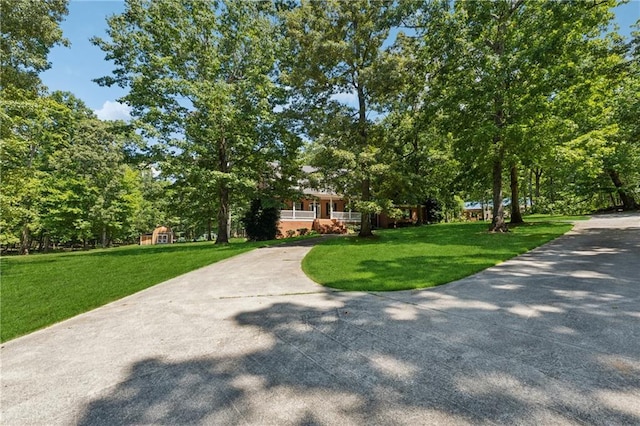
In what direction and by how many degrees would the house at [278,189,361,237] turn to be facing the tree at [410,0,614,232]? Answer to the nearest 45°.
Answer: approximately 45° to its left

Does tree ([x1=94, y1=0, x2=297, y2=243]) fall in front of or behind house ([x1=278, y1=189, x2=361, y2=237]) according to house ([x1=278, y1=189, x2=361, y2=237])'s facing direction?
in front

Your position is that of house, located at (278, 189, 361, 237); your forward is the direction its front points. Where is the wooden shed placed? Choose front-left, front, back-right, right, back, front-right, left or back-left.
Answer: back-right

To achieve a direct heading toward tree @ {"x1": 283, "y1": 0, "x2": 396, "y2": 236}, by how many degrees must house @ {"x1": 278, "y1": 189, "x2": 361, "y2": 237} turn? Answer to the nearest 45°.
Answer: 0° — it already faces it

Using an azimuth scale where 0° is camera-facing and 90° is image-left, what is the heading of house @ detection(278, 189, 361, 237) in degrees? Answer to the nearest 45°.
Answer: approximately 0°

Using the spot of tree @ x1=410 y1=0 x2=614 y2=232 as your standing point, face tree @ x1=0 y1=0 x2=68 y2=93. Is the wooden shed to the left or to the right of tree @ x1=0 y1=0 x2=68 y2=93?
right

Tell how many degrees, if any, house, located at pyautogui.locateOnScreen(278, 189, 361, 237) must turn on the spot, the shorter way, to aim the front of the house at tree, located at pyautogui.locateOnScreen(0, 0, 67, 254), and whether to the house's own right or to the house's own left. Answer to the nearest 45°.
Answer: approximately 45° to the house's own right

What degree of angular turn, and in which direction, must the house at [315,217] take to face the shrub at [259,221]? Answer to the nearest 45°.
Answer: approximately 45° to its right
